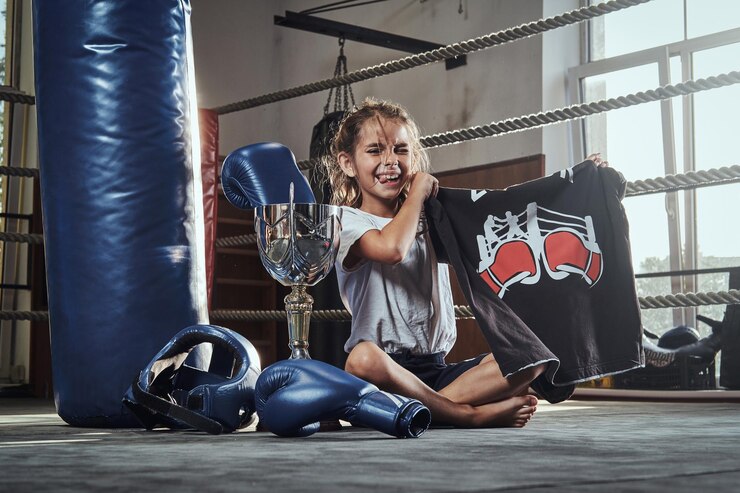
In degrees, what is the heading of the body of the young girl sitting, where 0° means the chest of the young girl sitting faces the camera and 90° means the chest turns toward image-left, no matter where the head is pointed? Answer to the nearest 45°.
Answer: approximately 315°

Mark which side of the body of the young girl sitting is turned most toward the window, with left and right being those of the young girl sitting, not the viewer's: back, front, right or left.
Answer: left

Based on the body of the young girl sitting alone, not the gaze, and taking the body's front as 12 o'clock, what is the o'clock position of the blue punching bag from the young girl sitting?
The blue punching bag is roughly at 4 o'clock from the young girl sitting.

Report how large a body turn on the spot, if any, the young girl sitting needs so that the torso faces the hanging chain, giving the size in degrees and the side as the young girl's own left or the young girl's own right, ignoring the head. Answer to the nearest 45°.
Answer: approximately 135° to the young girl's own left
